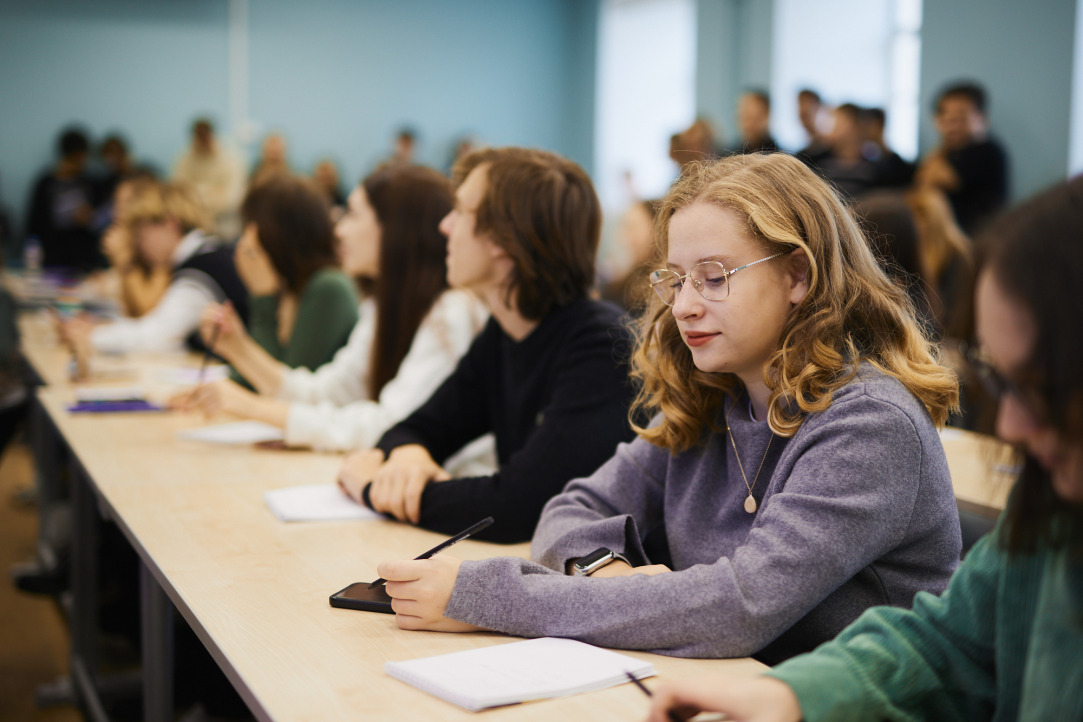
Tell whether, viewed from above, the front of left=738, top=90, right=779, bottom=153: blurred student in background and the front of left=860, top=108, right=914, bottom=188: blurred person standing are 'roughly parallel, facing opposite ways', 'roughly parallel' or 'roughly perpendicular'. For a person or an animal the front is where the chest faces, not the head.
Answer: roughly parallel

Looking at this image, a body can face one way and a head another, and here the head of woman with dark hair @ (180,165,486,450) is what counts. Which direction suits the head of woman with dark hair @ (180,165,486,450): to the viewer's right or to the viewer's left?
to the viewer's left

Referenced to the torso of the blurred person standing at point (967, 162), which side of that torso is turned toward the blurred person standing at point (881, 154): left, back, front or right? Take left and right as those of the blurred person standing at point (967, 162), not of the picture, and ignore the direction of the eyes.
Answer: right

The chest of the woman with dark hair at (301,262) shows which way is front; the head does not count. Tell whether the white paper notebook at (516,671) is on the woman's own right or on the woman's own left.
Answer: on the woman's own left

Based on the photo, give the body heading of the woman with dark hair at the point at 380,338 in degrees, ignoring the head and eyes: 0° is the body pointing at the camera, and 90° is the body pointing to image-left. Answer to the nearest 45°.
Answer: approximately 90°

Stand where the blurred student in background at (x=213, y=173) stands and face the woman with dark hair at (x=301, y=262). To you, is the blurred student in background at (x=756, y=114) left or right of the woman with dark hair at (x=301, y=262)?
left

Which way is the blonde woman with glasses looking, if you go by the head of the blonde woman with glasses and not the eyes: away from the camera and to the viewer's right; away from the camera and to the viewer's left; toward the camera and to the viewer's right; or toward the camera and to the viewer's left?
toward the camera and to the viewer's left

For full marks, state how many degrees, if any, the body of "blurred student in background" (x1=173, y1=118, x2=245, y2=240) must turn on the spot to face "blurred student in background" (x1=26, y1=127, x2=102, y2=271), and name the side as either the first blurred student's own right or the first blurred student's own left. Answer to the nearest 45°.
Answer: approximately 45° to the first blurred student's own right

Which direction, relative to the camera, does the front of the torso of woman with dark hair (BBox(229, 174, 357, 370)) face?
to the viewer's left

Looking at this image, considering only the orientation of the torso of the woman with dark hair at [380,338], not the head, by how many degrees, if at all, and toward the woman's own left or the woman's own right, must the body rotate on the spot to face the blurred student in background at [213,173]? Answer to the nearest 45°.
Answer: approximately 90° to the woman's own right

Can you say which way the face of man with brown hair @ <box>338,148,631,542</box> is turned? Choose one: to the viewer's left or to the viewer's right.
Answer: to the viewer's left

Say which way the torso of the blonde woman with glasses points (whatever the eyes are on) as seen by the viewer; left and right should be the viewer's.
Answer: facing the viewer and to the left of the viewer
